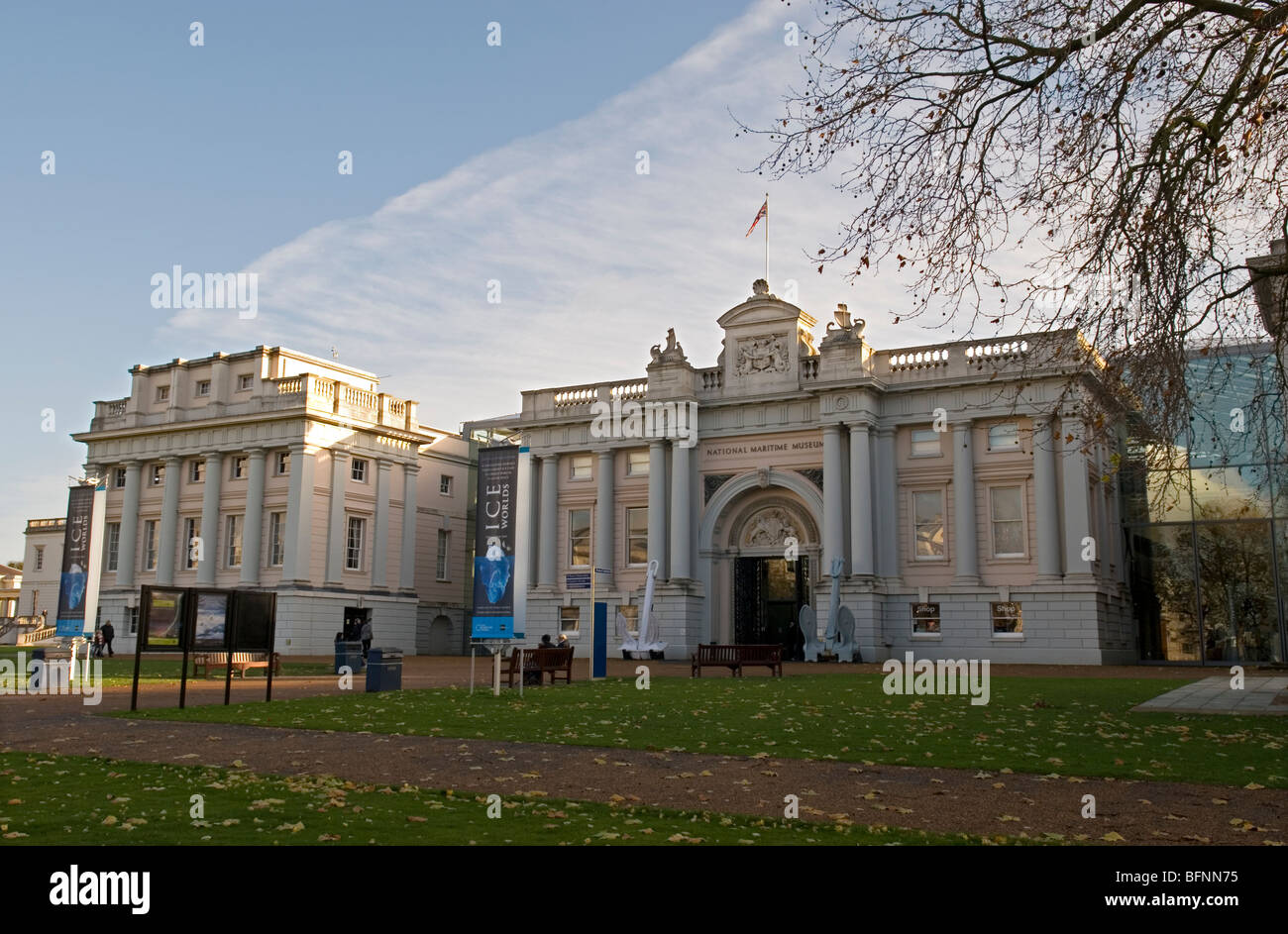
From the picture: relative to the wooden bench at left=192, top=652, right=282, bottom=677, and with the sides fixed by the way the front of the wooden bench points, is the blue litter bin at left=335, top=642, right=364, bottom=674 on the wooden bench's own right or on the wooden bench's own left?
on the wooden bench's own left

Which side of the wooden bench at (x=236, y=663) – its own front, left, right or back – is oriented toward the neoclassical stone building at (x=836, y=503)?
left

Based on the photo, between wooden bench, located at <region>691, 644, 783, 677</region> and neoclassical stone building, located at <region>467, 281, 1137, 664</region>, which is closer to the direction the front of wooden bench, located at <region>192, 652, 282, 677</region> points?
the wooden bench

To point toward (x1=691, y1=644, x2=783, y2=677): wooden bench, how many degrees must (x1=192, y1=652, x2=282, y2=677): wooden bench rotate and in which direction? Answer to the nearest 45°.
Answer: approximately 90° to its left

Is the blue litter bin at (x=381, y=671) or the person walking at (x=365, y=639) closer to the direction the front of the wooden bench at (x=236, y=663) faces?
the blue litter bin

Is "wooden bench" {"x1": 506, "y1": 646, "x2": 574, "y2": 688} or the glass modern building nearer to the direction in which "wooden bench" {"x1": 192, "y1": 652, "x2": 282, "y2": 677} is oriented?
the wooden bench

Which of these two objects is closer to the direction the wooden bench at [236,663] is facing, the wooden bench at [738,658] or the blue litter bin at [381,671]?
the blue litter bin

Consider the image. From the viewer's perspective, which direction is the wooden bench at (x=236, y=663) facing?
toward the camera

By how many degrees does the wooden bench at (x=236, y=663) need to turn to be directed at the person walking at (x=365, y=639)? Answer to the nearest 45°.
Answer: approximately 135° to its left

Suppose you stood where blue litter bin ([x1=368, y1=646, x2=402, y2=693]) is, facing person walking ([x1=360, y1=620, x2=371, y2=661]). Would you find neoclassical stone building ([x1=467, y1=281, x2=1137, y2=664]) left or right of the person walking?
right

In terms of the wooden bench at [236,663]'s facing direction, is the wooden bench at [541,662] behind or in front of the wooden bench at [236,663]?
in front

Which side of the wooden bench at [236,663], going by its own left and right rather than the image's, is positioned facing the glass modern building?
left
